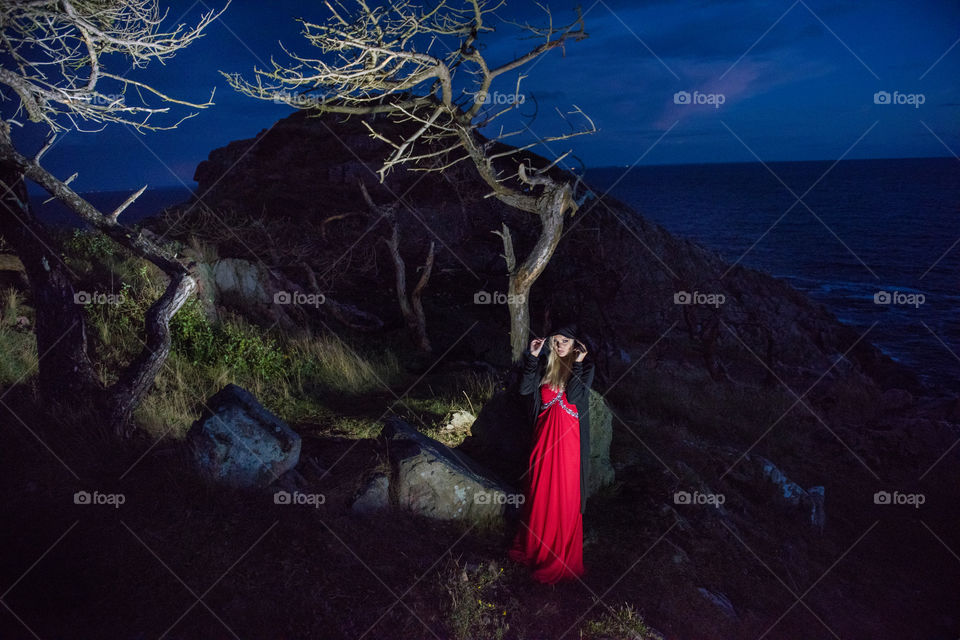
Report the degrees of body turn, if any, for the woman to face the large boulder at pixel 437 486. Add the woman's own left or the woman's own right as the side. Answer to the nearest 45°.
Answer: approximately 90° to the woman's own right

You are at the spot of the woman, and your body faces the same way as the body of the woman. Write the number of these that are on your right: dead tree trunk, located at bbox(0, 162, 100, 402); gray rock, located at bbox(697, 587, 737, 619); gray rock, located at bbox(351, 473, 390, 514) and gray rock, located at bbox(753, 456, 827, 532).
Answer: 2

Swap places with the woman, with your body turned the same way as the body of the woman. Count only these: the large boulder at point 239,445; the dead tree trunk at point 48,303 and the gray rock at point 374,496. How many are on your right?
3

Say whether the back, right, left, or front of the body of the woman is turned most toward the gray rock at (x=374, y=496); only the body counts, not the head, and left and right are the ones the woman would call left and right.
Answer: right

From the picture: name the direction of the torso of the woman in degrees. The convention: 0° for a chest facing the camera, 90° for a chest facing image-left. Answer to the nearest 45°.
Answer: approximately 0°

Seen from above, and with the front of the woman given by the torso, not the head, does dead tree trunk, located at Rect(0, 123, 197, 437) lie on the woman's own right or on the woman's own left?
on the woman's own right

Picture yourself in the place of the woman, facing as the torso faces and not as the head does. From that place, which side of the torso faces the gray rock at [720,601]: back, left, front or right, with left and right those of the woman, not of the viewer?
left
